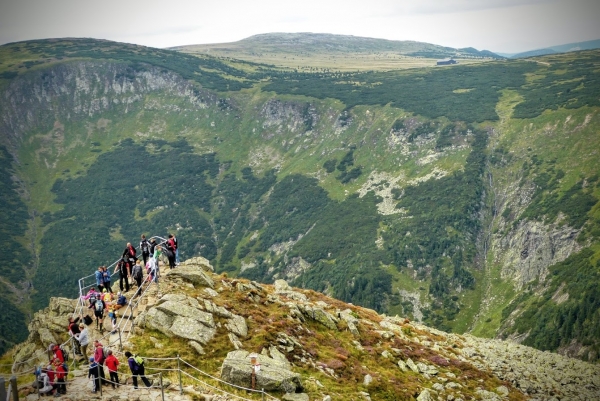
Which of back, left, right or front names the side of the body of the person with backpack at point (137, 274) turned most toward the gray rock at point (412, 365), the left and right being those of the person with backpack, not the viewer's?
right

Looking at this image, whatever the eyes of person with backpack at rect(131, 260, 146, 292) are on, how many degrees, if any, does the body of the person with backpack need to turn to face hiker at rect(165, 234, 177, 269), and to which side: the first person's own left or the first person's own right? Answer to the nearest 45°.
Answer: approximately 45° to the first person's own right

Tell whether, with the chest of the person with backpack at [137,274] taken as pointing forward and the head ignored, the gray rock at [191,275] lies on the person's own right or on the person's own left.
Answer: on the person's own right

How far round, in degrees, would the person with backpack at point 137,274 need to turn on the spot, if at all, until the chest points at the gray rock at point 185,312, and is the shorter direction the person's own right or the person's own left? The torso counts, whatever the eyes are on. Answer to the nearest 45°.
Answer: approximately 135° to the person's own right

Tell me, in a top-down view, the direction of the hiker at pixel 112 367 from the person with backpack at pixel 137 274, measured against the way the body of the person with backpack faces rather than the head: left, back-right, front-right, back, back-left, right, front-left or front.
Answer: back

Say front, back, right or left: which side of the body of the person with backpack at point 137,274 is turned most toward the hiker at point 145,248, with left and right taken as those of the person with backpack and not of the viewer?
front

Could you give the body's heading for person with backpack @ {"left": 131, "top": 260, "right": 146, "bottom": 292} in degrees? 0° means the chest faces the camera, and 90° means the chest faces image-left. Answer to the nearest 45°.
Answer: approximately 180°

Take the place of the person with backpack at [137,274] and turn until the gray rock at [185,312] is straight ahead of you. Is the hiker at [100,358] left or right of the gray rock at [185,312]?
right

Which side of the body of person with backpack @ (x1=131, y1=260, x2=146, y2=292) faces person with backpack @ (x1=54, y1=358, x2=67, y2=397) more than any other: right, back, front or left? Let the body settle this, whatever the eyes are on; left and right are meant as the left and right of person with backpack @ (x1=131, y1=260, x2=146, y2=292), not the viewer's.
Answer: back

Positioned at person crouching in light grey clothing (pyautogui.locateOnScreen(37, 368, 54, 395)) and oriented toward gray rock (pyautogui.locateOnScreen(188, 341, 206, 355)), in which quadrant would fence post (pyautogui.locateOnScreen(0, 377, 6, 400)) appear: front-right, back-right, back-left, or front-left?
back-right
